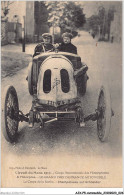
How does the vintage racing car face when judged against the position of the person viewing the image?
facing the viewer
